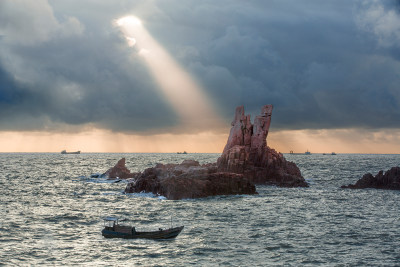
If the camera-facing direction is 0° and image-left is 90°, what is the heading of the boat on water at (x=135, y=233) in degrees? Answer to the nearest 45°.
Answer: approximately 270°
